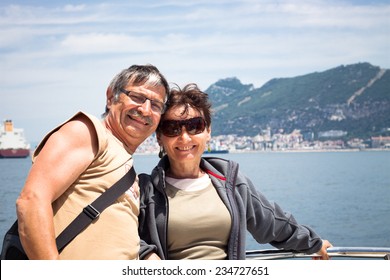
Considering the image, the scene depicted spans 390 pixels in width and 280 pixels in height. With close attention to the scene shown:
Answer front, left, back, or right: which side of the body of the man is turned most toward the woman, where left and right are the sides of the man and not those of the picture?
left

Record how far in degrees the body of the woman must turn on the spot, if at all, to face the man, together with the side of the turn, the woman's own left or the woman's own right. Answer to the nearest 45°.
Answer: approximately 45° to the woman's own right
